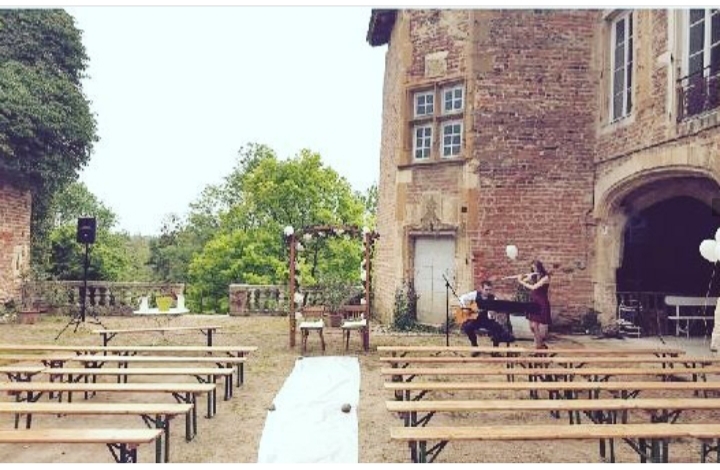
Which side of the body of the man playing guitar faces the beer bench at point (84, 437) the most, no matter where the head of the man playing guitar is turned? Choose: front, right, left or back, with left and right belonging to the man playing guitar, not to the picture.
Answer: front

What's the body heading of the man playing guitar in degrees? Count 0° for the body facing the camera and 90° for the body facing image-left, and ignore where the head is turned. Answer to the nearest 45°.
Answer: approximately 0°

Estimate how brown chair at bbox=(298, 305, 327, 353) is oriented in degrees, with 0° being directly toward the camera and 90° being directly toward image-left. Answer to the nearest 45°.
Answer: approximately 0°

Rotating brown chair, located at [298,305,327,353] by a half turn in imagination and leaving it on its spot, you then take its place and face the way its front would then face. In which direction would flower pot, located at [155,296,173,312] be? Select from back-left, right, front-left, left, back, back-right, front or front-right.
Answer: front-left

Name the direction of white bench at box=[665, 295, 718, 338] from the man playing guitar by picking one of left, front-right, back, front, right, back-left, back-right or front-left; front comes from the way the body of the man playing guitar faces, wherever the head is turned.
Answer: back-left

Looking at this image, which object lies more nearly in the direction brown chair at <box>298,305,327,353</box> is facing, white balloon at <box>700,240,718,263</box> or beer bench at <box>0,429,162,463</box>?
the beer bench

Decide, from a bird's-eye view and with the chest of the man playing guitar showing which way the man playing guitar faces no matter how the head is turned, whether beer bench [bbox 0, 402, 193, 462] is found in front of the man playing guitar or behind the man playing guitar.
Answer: in front

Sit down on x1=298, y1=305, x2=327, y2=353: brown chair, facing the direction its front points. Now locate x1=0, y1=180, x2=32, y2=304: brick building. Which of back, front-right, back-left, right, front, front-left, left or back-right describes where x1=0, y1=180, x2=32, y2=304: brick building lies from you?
back-right

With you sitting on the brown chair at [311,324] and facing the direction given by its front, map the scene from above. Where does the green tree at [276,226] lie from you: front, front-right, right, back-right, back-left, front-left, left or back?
back

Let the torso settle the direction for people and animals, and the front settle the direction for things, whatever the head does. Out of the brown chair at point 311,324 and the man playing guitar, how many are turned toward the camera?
2
